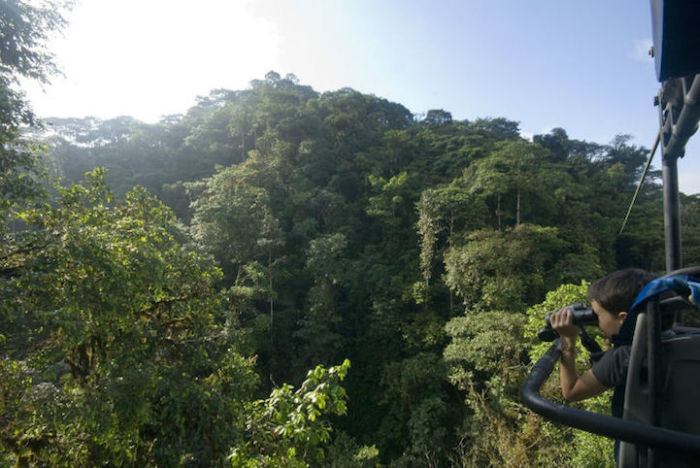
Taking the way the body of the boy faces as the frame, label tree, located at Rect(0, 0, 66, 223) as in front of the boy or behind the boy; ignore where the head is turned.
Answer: in front

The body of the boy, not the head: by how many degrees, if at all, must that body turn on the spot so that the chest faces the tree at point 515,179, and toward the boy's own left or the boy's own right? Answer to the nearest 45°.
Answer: approximately 90° to the boy's own right

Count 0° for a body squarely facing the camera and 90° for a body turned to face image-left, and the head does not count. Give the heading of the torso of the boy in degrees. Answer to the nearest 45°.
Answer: approximately 90°

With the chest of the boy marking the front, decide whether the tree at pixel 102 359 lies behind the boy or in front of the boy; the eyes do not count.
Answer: in front
